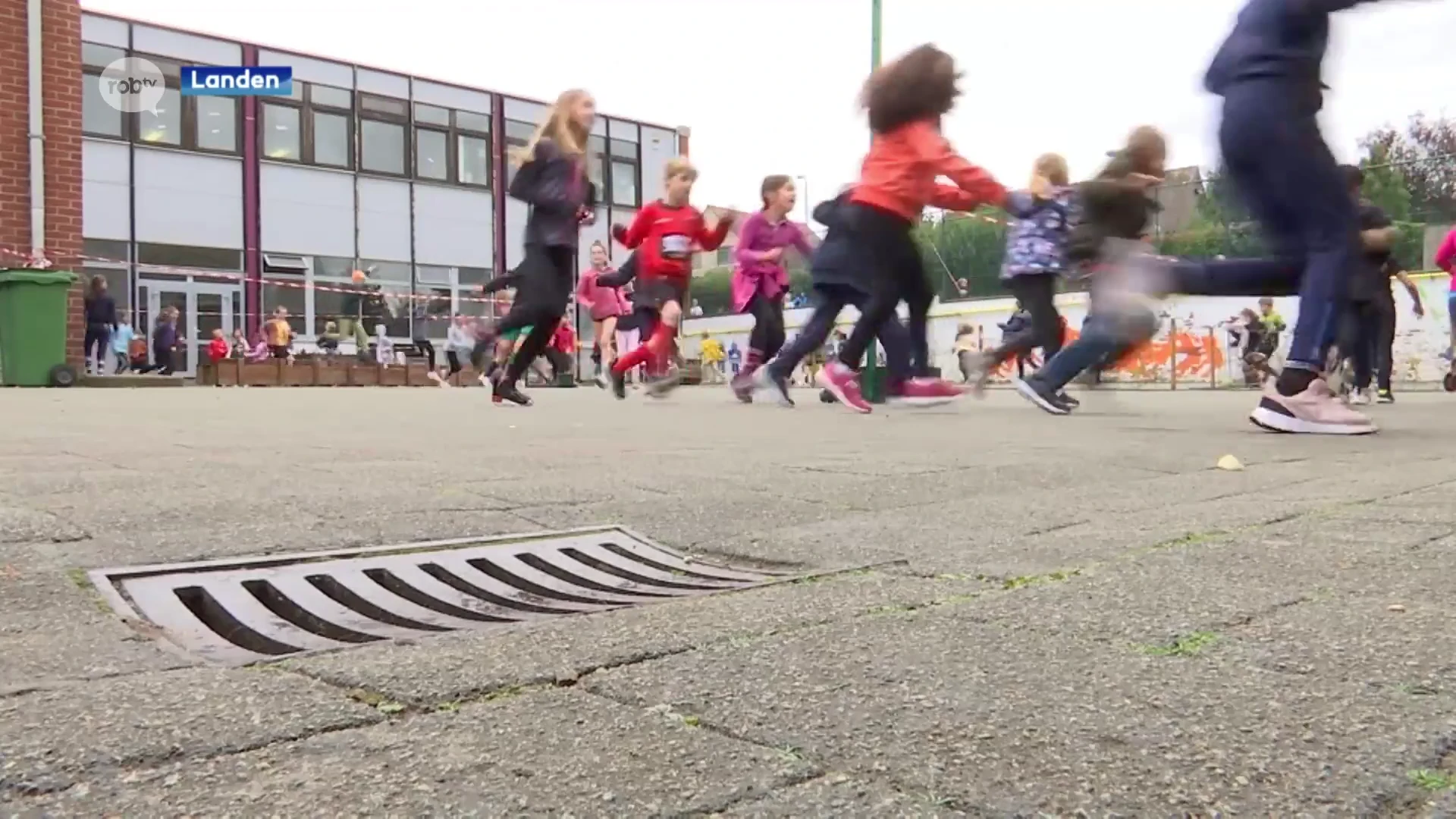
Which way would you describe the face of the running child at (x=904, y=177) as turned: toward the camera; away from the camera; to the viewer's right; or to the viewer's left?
away from the camera

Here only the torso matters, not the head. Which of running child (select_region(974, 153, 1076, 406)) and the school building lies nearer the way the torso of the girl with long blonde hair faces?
the running child

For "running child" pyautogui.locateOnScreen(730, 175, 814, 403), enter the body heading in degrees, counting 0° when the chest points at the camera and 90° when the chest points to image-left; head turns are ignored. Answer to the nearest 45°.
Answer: approximately 315°

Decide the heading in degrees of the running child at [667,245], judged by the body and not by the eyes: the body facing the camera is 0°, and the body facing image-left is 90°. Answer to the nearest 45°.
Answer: approximately 315°

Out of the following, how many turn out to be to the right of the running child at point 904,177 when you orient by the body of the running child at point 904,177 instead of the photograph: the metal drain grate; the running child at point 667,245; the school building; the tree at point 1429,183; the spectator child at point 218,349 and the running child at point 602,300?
1

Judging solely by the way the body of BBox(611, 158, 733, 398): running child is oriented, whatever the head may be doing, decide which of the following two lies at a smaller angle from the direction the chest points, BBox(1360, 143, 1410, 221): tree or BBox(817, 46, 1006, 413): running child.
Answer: the running child

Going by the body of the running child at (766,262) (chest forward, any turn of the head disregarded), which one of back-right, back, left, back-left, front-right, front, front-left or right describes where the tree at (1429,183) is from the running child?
left

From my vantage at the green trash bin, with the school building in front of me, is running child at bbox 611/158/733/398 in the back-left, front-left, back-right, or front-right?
back-right

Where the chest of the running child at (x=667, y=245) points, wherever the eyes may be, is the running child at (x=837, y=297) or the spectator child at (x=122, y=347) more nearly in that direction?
the running child

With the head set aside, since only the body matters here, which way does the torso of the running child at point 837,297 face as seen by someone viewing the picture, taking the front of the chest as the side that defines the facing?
to the viewer's right

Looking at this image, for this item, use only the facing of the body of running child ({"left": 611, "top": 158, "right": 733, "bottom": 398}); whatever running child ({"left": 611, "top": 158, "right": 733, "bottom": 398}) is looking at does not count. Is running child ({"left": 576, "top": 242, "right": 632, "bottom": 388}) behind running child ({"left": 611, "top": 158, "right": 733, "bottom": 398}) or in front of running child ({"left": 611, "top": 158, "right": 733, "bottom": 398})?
behind

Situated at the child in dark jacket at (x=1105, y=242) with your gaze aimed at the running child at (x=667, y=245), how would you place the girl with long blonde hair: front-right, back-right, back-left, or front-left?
front-left
